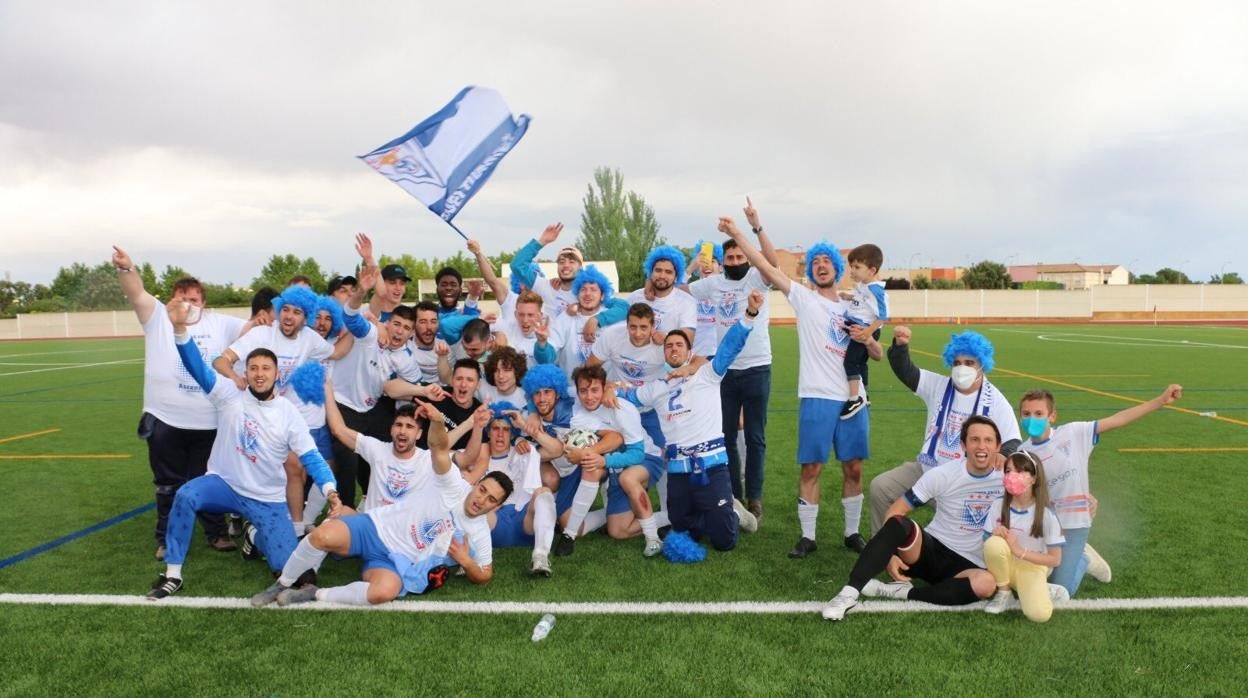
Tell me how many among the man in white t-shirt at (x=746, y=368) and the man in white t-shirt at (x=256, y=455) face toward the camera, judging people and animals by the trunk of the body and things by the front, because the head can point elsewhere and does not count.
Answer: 2

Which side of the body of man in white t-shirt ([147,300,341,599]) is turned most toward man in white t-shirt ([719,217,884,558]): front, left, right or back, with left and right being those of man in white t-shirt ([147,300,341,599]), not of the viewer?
left

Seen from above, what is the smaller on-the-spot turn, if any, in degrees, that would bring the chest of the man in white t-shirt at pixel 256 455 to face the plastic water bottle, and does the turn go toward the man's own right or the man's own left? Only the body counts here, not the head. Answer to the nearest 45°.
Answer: approximately 45° to the man's own left

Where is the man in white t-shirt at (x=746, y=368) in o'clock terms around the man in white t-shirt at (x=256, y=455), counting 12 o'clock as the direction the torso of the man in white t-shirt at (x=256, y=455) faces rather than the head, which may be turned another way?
the man in white t-shirt at (x=746, y=368) is roughly at 9 o'clock from the man in white t-shirt at (x=256, y=455).

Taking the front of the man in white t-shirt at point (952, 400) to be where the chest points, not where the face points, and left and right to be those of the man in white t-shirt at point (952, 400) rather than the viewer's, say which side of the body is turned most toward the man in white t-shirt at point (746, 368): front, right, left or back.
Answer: right

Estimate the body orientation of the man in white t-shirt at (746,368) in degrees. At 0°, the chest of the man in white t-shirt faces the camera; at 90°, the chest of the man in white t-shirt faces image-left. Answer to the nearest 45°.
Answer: approximately 0°

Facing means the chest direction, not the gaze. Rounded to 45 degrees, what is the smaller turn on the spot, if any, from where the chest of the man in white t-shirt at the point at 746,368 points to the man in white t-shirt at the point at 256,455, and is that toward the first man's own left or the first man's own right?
approximately 45° to the first man's own right

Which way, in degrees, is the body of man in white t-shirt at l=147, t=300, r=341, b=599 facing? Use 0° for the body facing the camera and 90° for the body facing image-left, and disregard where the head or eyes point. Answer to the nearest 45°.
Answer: approximately 0°
